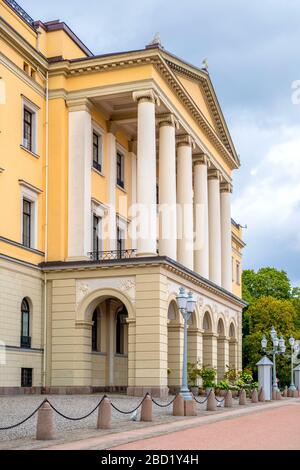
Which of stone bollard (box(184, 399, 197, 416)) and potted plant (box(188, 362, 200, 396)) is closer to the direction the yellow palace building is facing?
the stone bollard

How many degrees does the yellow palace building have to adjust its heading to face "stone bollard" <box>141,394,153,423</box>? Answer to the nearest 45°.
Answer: approximately 45° to its right

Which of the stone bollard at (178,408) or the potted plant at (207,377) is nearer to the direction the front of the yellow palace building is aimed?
the stone bollard

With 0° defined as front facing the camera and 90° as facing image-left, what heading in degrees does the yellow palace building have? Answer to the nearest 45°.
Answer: approximately 315°

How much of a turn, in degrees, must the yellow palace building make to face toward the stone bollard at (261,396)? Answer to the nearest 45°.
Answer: approximately 45° to its left

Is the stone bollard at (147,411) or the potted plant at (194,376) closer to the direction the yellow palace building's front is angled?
the stone bollard

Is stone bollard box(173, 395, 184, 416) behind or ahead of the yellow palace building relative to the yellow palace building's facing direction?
ahead

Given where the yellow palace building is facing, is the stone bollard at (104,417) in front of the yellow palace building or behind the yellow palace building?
in front

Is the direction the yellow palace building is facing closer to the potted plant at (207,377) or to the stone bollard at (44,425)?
the stone bollard
